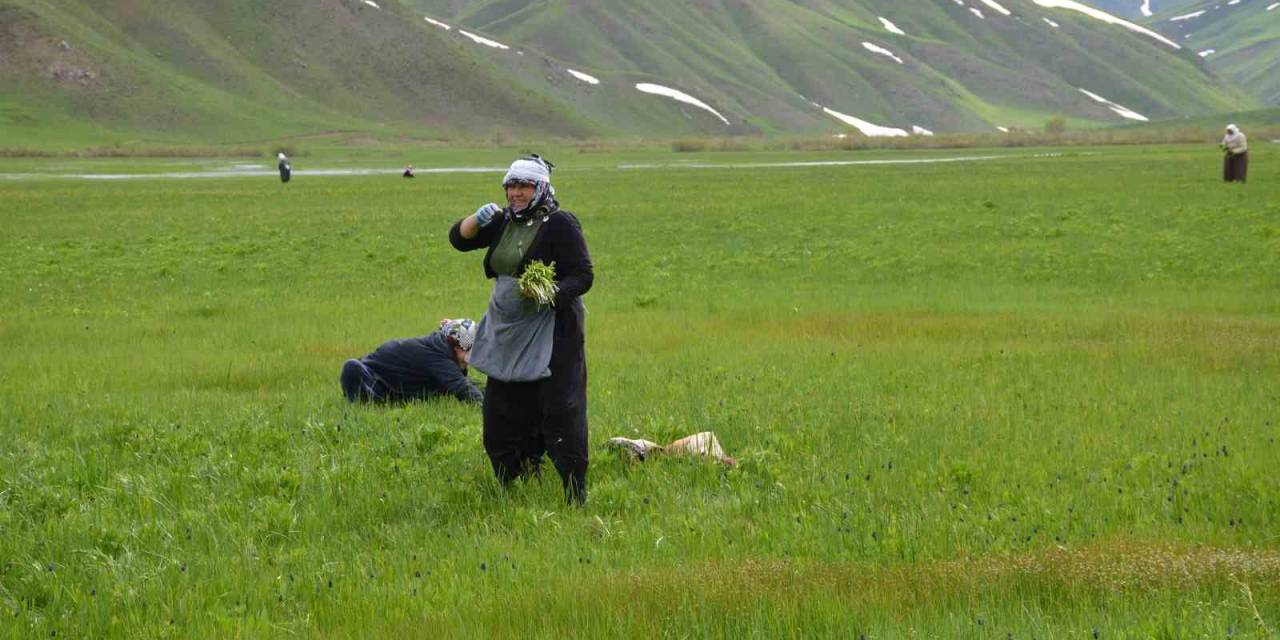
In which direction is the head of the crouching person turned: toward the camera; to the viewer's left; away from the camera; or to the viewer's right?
to the viewer's right

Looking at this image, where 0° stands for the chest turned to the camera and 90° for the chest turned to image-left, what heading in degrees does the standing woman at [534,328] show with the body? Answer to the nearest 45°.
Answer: approximately 45°

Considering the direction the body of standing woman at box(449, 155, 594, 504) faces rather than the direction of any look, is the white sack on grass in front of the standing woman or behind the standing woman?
behind

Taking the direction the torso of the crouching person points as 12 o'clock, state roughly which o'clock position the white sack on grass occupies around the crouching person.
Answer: The white sack on grass is roughly at 2 o'clock from the crouching person.

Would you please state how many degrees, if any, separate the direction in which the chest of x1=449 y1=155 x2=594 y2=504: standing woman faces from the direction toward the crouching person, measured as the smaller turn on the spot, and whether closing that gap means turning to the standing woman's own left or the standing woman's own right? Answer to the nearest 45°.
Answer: approximately 135° to the standing woman's own right

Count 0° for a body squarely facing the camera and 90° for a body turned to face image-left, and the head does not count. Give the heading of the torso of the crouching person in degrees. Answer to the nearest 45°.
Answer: approximately 270°

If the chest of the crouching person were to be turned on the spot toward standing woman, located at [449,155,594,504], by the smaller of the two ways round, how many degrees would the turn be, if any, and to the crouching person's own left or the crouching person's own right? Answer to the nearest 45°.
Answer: approximately 90° to the crouching person's own right
